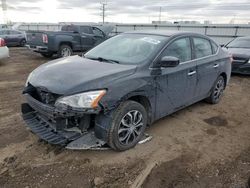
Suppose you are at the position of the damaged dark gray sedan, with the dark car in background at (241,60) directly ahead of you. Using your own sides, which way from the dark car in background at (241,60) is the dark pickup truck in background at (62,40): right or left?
left

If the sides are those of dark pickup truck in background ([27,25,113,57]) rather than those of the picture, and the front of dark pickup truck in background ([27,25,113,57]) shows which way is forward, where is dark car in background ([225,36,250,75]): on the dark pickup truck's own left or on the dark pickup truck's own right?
on the dark pickup truck's own right

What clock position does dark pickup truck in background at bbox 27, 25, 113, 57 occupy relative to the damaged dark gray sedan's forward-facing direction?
The dark pickup truck in background is roughly at 4 o'clock from the damaged dark gray sedan.

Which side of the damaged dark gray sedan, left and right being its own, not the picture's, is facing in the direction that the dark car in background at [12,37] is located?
right

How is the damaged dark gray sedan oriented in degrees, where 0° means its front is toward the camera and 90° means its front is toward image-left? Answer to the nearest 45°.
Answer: approximately 45°

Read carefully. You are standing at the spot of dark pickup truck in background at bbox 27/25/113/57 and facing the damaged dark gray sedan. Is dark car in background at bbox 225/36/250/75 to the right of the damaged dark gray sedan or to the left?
left

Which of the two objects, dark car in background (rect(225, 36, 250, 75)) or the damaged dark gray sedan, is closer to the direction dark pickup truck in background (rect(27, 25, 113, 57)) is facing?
the dark car in background

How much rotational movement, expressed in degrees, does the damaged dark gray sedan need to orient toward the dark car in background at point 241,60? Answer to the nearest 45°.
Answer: approximately 180°

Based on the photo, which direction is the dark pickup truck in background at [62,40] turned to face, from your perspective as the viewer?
facing away from the viewer and to the right of the viewer

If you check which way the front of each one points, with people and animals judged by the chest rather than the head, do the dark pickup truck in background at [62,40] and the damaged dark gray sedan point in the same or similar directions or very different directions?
very different directions

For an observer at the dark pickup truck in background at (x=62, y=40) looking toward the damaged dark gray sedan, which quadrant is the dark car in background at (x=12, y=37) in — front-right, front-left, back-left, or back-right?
back-right
